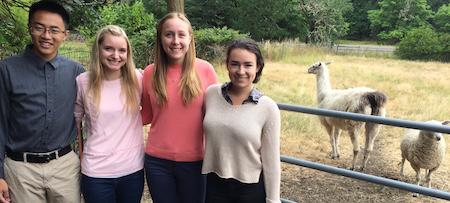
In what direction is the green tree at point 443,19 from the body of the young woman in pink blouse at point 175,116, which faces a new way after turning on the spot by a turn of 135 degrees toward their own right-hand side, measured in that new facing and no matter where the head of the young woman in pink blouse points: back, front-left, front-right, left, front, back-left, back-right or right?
right

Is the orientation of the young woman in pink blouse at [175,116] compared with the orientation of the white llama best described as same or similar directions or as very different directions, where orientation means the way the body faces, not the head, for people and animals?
very different directions

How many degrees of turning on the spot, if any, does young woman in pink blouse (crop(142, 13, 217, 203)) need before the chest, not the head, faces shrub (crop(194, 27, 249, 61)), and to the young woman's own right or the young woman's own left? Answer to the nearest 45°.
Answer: approximately 180°

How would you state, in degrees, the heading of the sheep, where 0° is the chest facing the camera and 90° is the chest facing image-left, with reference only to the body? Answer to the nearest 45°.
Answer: approximately 315°

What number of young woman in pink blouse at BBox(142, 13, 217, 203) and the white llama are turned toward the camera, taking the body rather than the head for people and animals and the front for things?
1

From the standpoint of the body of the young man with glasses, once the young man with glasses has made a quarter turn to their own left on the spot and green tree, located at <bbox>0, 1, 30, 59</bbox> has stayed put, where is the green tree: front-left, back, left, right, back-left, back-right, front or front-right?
left

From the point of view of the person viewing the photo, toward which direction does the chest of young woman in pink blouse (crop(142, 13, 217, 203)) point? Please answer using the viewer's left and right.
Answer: facing the viewer

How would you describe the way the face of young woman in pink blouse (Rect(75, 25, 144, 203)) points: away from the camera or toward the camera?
toward the camera

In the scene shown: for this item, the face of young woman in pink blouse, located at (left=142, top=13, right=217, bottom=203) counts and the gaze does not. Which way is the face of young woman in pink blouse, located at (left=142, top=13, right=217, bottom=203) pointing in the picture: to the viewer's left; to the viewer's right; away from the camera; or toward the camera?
toward the camera

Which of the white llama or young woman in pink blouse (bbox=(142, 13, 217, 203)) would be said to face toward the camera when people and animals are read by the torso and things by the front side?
the young woman in pink blouse

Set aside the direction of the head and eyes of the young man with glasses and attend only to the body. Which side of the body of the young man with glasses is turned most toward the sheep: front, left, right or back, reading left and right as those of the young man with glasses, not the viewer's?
left

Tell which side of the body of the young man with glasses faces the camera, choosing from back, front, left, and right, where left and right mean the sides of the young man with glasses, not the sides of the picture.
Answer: front
